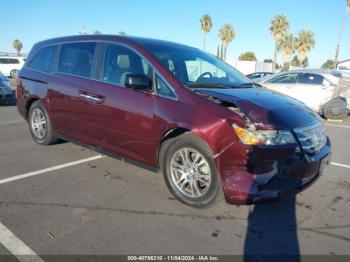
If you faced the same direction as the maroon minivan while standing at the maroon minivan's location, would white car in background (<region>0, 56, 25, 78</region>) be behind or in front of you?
behind

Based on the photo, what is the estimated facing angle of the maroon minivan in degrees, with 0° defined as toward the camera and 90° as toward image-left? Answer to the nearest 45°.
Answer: approximately 315°

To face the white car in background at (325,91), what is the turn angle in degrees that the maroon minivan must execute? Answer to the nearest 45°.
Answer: approximately 90° to its left
